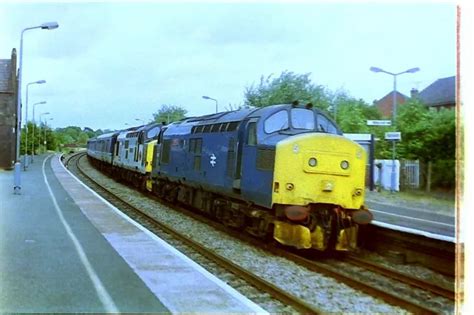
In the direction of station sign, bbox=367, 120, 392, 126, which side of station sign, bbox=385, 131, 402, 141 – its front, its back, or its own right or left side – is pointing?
right

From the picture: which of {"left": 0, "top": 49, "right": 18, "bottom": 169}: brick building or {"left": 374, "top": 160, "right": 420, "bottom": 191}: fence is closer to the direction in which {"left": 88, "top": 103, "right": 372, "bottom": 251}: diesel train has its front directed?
the fence

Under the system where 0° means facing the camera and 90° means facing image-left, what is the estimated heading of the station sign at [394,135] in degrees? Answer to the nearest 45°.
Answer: approximately 0°

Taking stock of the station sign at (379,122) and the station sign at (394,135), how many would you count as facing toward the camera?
2

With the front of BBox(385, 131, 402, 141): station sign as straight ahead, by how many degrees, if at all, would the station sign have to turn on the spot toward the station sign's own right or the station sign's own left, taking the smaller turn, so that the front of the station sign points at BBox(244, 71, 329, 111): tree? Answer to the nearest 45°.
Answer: approximately 135° to the station sign's own right
